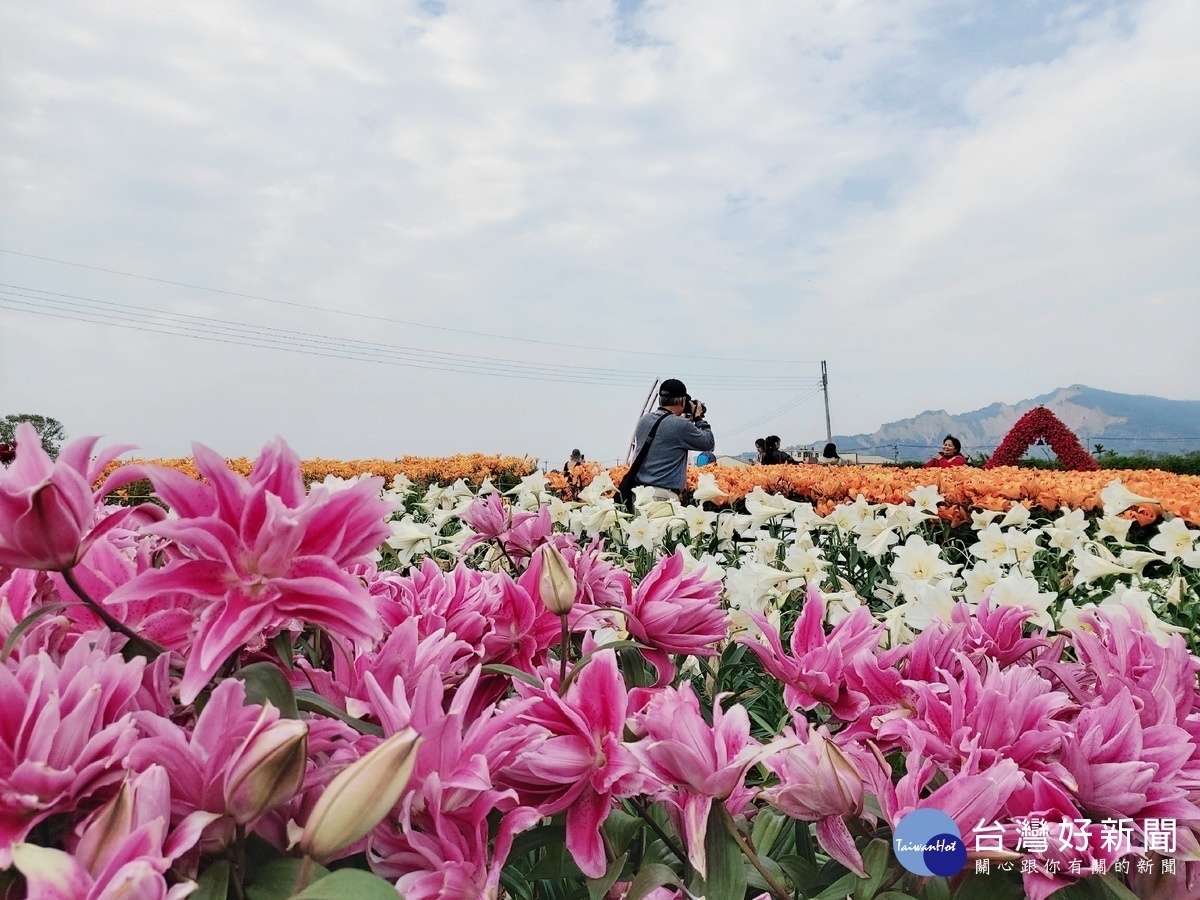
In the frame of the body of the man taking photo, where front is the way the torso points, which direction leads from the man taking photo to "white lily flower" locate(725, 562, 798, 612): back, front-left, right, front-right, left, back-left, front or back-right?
back-right

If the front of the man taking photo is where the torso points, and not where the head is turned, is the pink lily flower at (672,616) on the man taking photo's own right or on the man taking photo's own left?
on the man taking photo's own right

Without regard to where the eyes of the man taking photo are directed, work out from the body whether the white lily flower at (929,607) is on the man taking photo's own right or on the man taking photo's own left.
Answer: on the man taking photo's own right

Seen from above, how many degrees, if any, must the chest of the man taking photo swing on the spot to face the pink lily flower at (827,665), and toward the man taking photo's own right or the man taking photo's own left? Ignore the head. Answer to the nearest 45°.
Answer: approximately 135° to the man taking photo's own right

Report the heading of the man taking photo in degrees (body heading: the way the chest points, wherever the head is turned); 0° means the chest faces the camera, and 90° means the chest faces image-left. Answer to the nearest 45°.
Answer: approximately 225°

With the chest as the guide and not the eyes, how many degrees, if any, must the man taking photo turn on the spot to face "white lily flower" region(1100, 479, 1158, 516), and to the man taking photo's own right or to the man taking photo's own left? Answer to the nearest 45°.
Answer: approximately 90° to the man taking photo's own right

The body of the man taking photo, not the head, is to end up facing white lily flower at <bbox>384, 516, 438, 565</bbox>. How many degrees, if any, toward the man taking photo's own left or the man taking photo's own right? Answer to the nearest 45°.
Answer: approximately 135° to the man taking photo's own right

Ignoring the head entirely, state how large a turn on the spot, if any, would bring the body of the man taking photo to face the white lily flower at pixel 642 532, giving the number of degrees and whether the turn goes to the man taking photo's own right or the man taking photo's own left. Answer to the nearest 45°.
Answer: approximately 135° to the man taking photo's own right

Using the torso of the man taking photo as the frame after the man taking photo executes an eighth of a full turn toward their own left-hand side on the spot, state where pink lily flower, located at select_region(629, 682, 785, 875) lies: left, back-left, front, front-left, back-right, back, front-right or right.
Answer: back

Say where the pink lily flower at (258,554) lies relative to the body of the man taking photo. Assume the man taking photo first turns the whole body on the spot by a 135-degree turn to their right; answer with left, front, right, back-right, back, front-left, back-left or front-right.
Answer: front

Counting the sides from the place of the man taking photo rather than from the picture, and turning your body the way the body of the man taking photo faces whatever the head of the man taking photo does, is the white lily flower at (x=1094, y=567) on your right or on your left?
on your right

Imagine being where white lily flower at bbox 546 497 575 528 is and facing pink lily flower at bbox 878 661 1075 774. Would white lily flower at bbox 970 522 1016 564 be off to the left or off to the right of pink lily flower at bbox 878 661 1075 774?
left
